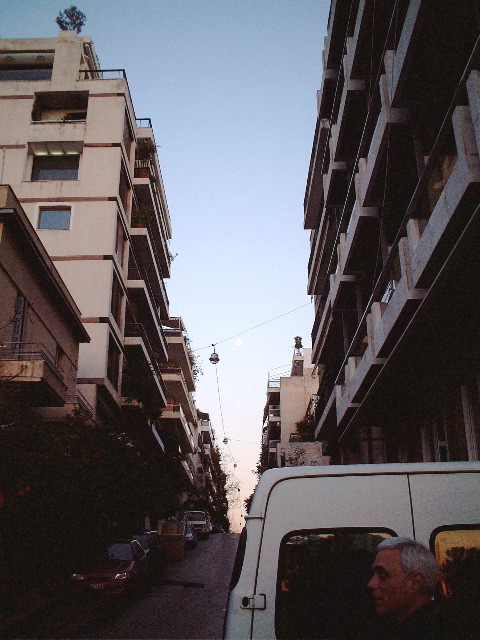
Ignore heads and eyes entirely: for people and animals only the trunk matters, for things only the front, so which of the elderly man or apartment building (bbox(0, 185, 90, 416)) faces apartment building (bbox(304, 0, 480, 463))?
apartment building (bbox(0, 185, 90, 416))

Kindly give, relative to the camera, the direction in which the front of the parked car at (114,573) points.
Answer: facing the viewer and to the left of the viewer

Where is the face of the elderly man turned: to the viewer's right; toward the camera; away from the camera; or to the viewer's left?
to the viewer's left

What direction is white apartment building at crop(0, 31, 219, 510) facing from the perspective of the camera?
to the viewer's right

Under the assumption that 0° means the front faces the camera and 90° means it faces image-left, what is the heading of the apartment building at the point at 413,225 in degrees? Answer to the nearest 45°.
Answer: approximately 45°

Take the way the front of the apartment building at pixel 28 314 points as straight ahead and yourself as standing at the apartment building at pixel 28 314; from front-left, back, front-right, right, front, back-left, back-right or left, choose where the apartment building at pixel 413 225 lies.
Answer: front

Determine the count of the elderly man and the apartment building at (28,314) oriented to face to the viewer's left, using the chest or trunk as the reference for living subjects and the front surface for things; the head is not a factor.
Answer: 1

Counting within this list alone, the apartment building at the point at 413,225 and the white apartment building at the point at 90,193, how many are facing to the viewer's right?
1

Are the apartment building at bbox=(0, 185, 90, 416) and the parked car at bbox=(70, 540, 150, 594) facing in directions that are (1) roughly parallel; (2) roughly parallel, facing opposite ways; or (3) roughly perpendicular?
roughly perpendicular

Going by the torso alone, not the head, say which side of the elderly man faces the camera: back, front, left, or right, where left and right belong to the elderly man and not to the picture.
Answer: left
